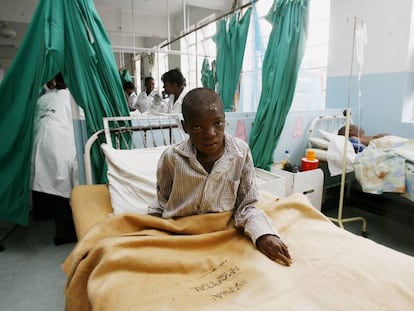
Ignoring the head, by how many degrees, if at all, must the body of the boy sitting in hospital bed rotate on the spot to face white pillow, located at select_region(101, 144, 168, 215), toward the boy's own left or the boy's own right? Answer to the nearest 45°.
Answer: approximately 135° to the boy's own right

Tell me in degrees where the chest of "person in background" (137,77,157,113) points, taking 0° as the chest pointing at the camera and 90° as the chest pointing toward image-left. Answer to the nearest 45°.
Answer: approximately 315°

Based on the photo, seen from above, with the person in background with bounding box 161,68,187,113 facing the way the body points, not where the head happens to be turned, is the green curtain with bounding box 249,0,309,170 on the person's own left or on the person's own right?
on the person's own left
